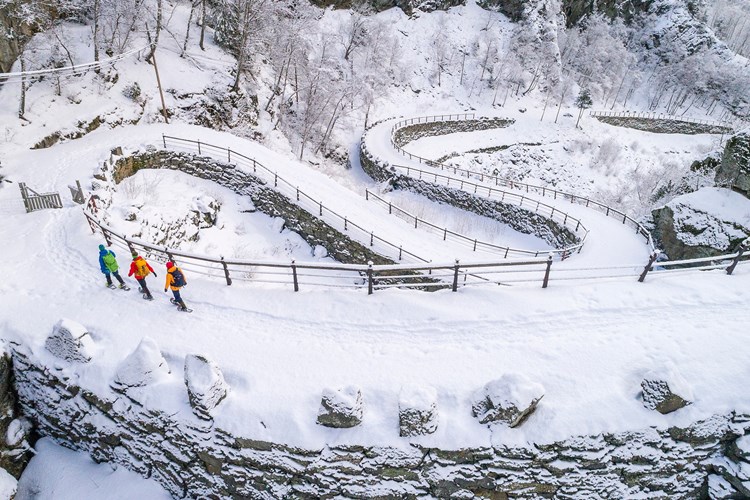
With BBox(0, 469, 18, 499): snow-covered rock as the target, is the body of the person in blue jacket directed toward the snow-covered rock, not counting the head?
no

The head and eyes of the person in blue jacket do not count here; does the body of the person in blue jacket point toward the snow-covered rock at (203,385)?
no

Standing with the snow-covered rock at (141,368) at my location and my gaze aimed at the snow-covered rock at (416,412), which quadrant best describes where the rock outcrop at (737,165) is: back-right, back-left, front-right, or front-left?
front-left

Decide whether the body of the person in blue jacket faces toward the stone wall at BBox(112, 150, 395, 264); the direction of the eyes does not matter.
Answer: no
